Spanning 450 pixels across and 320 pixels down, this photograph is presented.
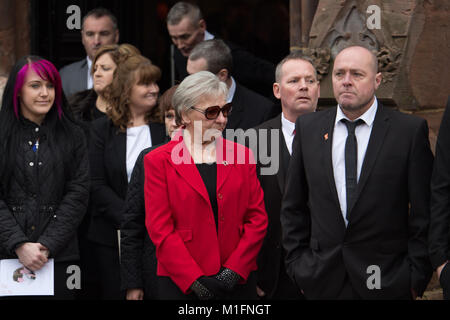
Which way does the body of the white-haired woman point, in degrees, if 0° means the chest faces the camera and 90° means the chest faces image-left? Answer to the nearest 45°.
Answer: approximately 315°

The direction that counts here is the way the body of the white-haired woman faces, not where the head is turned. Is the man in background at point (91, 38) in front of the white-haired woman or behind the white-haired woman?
behind

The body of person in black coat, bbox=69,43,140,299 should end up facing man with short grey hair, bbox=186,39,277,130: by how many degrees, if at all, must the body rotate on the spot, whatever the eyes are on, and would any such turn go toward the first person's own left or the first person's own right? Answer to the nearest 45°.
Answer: approximately 90° to the first person's own left

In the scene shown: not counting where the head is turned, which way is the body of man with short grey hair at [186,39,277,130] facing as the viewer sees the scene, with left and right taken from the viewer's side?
facing the viewer and to the left of the viewer

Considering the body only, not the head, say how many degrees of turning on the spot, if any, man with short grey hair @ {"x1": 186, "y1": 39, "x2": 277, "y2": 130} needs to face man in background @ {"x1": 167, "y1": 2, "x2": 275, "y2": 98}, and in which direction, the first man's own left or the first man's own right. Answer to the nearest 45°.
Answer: approximately 135° to the first man's own right

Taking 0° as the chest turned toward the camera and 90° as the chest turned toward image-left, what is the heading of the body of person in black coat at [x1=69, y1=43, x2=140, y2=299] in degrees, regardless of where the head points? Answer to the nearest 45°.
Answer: approximately 45°

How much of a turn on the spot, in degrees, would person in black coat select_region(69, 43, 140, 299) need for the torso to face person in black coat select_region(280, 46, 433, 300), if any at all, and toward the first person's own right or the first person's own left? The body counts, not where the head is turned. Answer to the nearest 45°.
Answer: approximately 90° to the first person's own left

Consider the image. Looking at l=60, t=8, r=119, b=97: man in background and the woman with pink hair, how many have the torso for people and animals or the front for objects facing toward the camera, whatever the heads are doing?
2

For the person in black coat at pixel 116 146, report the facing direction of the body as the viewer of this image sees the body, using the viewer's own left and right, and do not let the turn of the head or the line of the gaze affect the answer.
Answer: facing the viewer and to the right of the viewer

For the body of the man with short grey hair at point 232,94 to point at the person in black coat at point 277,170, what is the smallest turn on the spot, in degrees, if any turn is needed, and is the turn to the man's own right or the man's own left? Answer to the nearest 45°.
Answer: approximately 45° to the man's own left

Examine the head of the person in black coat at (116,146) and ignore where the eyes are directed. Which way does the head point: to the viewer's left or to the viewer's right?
to the viewer's right
